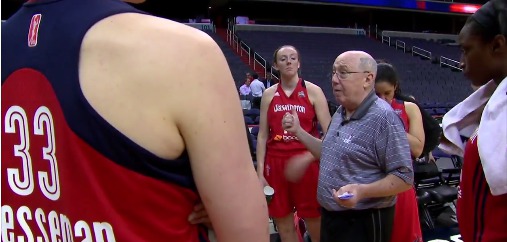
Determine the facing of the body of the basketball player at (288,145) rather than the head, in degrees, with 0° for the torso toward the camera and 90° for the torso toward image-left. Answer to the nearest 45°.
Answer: approximately 0°

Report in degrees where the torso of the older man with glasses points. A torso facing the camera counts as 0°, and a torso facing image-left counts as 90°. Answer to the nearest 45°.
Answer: approximately 45°

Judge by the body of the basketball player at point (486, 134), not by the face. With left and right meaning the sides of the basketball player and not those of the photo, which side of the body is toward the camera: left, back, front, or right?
left

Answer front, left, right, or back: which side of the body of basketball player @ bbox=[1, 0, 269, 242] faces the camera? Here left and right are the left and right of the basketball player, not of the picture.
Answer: back

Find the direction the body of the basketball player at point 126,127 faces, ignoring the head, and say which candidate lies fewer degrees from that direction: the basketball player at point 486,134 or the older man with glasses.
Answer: the older man with glasses

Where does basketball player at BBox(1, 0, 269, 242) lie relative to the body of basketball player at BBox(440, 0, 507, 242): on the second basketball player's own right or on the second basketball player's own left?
on the second basketball player's own left

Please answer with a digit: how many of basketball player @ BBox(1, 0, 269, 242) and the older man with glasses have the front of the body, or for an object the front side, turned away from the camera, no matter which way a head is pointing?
1

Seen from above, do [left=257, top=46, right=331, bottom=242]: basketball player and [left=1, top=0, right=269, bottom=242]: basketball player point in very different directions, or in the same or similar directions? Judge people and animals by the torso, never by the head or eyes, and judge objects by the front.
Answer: very different directions
